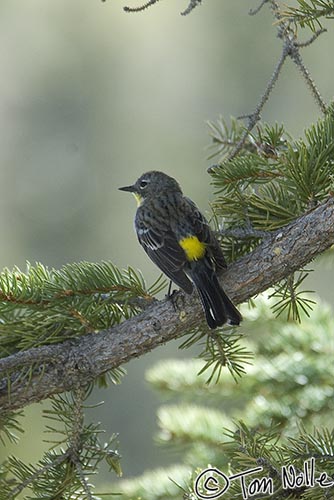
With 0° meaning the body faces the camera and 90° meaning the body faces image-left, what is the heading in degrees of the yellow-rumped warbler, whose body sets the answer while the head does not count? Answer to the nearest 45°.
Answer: approximately 135°
